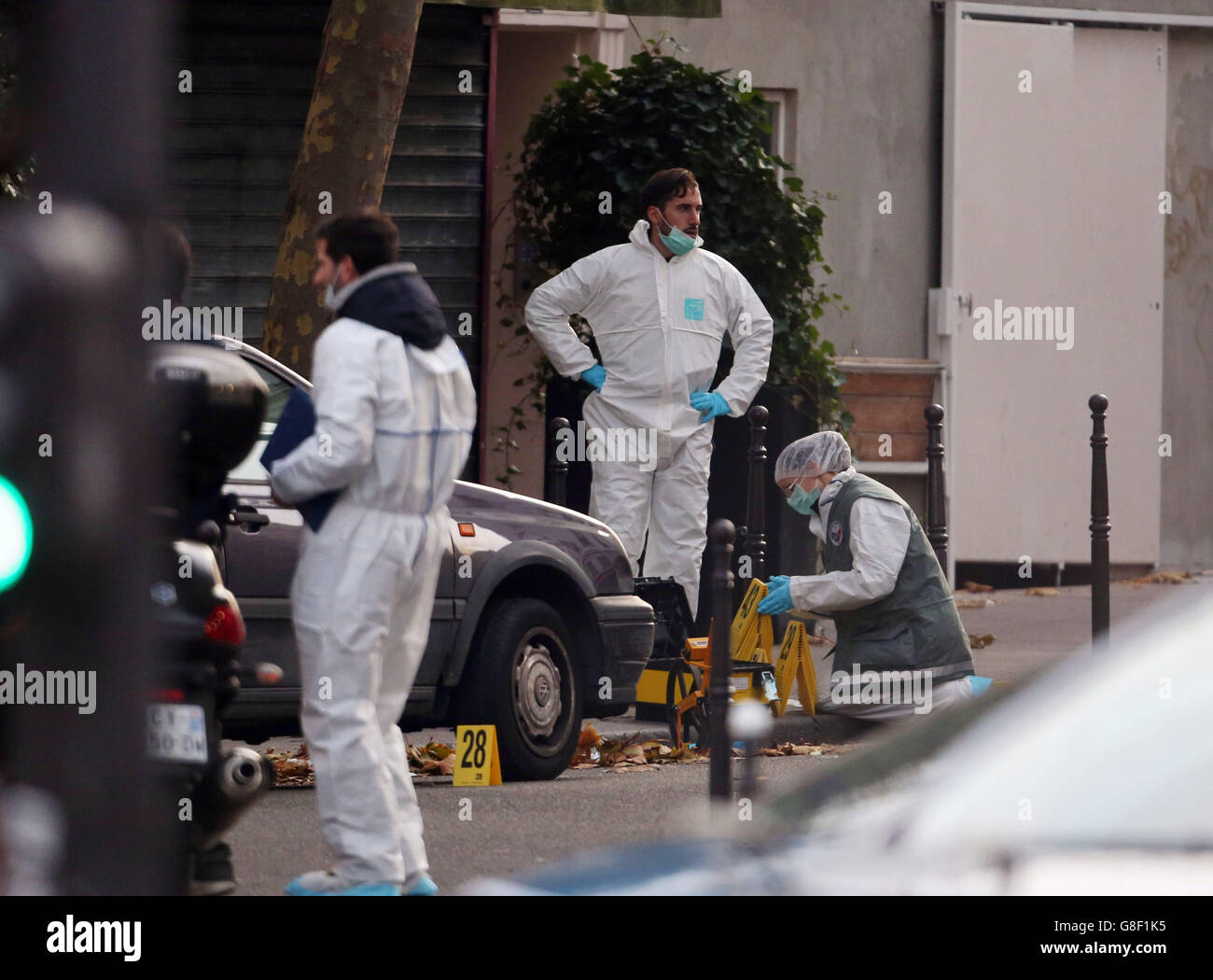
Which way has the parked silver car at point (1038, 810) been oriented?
to the viewer's left

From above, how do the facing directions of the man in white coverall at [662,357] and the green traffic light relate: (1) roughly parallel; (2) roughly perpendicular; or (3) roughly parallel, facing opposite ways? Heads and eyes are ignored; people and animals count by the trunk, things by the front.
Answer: roughly parallel

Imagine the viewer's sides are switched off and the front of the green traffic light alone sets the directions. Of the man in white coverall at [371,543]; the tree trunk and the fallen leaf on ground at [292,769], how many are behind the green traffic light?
3

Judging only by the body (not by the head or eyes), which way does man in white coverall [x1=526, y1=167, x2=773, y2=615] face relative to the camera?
toward the camera

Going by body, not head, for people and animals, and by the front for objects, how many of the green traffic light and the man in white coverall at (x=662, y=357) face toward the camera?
2

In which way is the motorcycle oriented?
away from the camera

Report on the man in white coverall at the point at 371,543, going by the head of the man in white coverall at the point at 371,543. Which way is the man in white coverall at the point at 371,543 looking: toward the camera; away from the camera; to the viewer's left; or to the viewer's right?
to the viewer's left

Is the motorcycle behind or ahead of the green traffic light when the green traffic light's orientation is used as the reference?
behind

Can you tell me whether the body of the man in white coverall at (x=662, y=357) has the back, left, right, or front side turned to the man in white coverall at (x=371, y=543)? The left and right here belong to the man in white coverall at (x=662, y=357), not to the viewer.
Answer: front

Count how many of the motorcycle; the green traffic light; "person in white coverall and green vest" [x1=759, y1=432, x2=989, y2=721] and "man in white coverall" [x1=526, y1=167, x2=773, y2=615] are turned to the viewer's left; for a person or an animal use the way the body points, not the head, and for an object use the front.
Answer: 1

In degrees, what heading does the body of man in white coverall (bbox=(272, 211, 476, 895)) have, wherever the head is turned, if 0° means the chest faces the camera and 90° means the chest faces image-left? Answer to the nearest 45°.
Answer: approximately 135°

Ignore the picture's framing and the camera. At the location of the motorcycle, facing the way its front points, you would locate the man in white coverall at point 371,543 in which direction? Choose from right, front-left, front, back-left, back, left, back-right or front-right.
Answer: front-right

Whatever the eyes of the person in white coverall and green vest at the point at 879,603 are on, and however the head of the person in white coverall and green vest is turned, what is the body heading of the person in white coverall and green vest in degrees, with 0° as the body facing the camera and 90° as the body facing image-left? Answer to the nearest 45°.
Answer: approximately 90°

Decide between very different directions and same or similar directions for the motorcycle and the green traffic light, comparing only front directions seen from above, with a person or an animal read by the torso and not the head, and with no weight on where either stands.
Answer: very different directions

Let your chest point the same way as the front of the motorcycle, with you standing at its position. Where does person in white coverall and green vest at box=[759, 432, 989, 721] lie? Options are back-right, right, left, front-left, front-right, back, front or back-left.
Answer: front-right

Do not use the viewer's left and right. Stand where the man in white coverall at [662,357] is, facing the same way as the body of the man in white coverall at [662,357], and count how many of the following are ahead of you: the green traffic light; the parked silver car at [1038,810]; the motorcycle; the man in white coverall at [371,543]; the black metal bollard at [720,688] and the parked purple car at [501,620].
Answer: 6

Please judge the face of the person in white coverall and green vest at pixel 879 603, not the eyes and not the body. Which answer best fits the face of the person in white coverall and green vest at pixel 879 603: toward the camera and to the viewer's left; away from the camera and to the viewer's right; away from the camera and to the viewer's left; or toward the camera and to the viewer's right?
toward the camera and to the viewer's left

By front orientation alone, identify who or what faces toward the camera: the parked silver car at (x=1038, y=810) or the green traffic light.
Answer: the green traffic light
